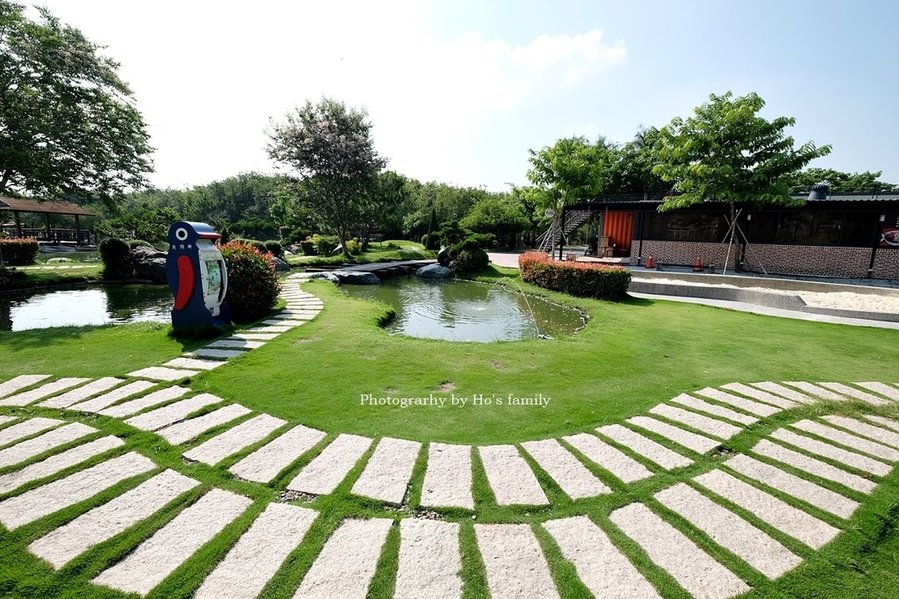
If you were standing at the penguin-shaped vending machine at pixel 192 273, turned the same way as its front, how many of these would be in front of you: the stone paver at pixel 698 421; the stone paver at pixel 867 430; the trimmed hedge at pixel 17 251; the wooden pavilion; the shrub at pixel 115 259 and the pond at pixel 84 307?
2

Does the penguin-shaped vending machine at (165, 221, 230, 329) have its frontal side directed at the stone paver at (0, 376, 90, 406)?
no

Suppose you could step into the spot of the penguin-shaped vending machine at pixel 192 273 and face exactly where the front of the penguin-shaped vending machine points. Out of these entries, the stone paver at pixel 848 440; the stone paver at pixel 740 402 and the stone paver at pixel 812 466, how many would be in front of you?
3

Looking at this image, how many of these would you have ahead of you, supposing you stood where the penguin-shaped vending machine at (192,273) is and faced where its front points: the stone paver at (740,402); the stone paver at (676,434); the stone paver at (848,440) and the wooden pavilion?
3

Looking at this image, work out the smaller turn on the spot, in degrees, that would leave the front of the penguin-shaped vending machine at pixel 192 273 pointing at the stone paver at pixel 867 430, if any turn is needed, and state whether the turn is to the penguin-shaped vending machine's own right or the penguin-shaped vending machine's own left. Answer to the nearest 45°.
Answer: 0° — it already faces it

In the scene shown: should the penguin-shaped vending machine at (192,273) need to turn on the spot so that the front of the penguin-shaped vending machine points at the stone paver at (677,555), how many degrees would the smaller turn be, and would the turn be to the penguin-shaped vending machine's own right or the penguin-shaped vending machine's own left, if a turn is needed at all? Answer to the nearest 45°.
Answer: approximately 45° to the penguin-shaped vending machine's own right

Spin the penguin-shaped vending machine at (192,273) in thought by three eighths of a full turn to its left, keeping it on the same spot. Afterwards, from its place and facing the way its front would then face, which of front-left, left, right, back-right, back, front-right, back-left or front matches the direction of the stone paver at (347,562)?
back

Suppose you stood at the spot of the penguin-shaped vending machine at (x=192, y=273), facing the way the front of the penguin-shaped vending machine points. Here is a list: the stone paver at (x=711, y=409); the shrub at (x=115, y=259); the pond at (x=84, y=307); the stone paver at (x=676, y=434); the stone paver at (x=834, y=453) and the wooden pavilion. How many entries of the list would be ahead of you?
3

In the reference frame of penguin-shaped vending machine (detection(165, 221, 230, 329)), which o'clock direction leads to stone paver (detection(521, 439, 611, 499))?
The stone paver is roughly at 1 o'clock from the penguin-shaped vending machine.

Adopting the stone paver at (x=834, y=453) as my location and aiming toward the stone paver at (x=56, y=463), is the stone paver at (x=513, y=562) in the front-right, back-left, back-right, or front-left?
front-left

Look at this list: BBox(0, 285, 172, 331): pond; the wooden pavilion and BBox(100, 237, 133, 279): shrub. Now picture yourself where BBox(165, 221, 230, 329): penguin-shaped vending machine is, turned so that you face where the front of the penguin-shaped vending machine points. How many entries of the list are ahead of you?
0

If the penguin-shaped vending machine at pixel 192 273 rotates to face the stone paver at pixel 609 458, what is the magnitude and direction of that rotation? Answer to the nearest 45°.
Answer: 0° — it already faces it

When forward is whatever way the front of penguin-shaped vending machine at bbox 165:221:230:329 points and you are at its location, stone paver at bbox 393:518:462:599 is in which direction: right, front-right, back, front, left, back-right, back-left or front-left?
front-right

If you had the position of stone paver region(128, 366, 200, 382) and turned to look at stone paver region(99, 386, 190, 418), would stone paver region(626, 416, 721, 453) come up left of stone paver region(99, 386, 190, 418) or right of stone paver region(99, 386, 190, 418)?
left

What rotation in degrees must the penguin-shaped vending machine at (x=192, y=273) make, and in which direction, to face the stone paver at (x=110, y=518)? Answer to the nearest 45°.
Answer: approximately 45° to its right

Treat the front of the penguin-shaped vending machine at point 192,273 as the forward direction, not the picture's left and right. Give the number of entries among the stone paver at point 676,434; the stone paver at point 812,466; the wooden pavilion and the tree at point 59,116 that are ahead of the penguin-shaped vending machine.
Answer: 2

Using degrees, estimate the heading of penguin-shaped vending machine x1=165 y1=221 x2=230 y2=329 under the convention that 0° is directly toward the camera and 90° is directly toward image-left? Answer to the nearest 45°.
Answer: approximately 315°

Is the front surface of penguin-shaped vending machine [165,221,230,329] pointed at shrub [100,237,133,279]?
no

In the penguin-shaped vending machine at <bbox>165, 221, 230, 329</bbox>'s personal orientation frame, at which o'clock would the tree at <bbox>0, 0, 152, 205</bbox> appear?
The tree is roughly at 7 o'clock from the penguin-shaped vending machine.

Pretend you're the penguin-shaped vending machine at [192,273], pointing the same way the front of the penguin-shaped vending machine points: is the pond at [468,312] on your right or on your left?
on your left
